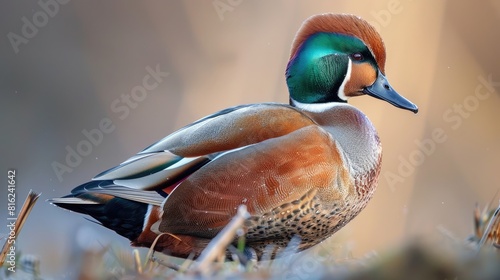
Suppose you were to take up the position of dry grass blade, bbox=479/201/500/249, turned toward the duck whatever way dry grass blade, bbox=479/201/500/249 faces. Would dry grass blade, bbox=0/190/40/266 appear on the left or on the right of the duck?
left

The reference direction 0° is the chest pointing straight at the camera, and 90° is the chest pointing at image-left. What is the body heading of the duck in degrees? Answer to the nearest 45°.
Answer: approximately 270°

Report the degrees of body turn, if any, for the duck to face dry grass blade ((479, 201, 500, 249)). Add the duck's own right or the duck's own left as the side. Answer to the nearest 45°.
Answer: approximately 45° to the duck's own right

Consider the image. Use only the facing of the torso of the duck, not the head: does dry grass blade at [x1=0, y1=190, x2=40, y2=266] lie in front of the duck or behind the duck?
behind
